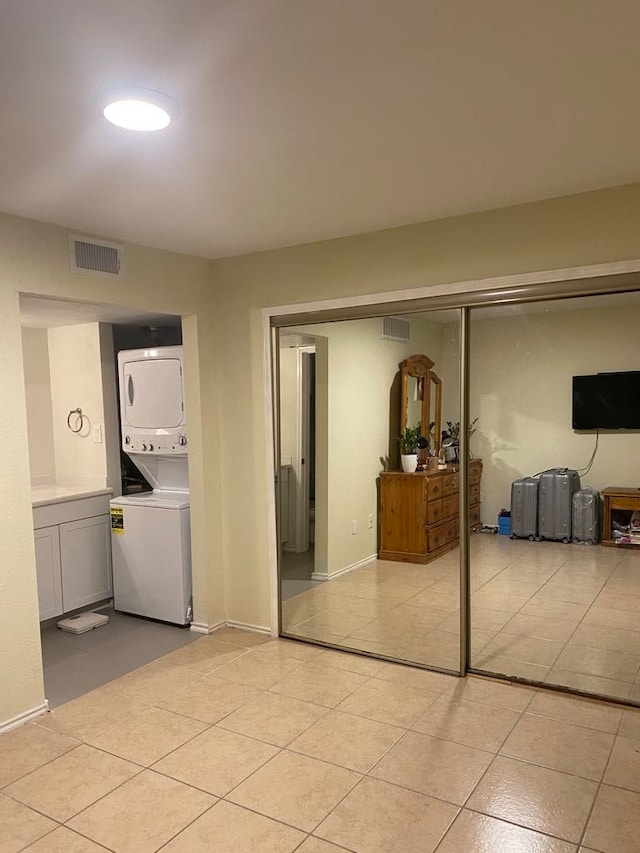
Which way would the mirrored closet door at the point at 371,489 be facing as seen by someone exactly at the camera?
facing the viewer and to the left of the viewer

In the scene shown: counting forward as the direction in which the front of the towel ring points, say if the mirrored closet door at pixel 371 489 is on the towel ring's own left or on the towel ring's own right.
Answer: on the towel ring's own left

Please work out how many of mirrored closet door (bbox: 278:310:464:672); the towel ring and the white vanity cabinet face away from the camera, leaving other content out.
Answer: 0

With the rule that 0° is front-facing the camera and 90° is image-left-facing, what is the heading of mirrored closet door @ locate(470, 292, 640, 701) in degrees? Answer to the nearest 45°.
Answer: approximately 45°

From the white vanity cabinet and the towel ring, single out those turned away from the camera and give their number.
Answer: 0

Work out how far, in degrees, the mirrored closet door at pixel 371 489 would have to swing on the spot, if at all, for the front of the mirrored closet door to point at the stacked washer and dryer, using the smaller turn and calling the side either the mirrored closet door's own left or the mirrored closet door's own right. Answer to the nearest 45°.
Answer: approximately 45° to the mirrored closet door's own right

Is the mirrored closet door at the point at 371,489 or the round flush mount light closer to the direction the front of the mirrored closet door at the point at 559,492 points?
the round flush mount light

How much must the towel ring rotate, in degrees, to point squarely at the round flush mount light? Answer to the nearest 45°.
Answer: approximately 45° to its left

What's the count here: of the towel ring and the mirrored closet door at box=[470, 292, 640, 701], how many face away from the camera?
0

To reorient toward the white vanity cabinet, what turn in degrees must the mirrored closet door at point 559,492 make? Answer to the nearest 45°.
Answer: approximately 45° to its right

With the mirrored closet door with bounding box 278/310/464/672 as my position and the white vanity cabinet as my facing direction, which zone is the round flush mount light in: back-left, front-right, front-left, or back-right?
front-left

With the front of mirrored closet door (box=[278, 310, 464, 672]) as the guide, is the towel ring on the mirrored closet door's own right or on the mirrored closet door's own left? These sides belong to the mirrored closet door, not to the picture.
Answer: on the mirrored closet door's own right

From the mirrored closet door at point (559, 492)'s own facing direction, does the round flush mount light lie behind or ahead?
ahead
